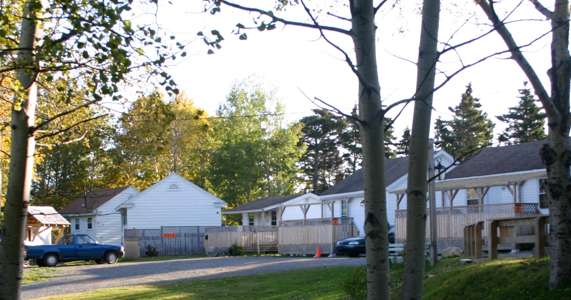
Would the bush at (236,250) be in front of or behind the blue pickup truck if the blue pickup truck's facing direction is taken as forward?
in front

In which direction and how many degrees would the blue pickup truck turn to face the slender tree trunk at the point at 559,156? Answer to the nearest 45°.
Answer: approximately 90° to its right

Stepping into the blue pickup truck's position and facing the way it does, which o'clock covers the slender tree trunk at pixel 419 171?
The slender tree trunk is roughly at 3 o'clock from the blue pickup truck.

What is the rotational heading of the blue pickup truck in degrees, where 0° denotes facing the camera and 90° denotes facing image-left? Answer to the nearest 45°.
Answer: approximately 270°

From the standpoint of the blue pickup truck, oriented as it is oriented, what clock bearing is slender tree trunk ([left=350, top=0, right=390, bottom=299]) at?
The slender tree trunk is roughly at 3 o'clock from the blue pickup truck.

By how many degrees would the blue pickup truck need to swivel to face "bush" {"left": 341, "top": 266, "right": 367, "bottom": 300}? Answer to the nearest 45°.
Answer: approximately 90° to its right

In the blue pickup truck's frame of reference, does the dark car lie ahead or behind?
ahead

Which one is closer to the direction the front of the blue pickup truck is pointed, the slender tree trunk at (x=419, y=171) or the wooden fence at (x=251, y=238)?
the wooden fence
